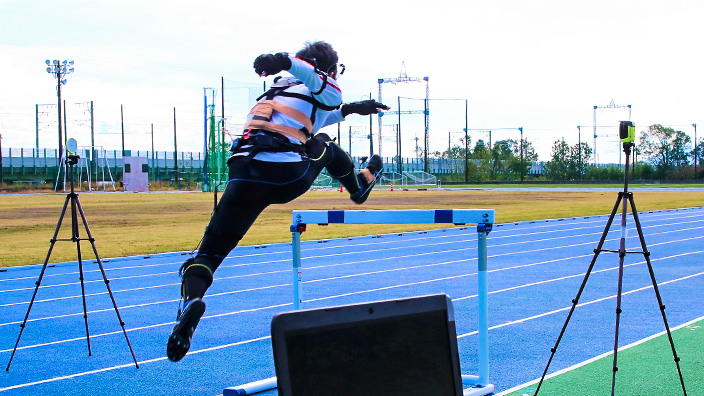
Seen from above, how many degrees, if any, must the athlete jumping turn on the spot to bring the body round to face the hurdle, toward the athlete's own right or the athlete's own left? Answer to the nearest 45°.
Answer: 0° — they already face it

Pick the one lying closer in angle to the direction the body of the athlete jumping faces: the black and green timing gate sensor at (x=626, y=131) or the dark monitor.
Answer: the black and green timing gate sensor

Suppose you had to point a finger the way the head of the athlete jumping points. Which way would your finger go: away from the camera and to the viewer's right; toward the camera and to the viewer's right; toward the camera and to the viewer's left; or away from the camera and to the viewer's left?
away from the camera and to the viewer's right

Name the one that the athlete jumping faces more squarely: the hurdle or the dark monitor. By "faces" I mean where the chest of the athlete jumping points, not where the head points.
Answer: the hurdle

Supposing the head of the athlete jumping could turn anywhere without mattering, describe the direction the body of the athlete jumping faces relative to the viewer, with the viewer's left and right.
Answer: facing away from the viewer and to the right of the viewer

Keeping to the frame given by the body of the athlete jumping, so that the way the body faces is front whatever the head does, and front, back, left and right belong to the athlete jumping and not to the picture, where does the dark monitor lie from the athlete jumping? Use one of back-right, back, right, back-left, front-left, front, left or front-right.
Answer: back-right
